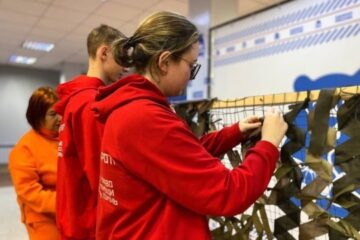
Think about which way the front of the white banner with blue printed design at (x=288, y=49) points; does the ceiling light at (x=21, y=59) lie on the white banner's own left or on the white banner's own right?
on the white banner's own right

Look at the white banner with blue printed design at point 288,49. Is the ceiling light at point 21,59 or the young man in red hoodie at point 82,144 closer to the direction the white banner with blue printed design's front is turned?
the young man in red hoodie

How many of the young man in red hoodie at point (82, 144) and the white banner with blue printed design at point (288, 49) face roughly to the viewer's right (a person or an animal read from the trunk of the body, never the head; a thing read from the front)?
1

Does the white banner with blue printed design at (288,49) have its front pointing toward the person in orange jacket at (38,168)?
yes

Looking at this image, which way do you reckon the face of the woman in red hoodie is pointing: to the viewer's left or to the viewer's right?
to the viewer's right

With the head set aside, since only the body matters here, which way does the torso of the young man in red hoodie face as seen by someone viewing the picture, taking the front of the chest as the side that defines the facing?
to the viewer's right

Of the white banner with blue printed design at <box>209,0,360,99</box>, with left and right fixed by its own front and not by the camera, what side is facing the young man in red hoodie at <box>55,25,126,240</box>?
front

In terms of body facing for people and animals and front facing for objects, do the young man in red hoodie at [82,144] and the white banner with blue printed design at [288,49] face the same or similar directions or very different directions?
very different directions

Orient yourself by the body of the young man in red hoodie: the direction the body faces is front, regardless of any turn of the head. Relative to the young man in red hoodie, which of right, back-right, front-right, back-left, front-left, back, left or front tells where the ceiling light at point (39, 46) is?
left

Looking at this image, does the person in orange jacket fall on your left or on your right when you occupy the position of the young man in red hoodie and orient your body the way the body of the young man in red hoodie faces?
on your left

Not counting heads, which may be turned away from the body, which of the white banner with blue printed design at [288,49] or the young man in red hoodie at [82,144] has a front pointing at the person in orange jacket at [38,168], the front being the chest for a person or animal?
the white banner with blue printed design
